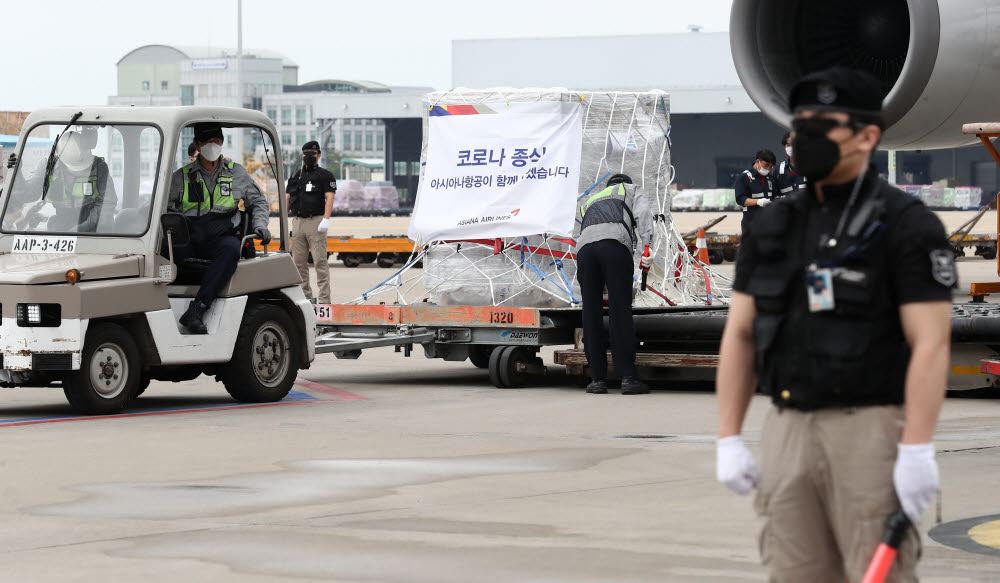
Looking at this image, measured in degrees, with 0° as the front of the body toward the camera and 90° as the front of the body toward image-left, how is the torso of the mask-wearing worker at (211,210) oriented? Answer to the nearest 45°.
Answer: approximately 0°

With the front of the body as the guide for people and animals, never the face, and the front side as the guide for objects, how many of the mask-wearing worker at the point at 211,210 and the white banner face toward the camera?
2

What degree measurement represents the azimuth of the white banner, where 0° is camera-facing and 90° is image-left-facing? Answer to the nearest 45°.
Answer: approximately 0°

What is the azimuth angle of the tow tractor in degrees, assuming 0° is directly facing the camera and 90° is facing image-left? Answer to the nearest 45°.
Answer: approximately 45°

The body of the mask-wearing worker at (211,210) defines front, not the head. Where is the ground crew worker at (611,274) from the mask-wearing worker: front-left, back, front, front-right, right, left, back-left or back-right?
left

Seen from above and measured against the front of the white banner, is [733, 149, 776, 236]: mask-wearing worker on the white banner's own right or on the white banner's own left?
on the white banner's own left

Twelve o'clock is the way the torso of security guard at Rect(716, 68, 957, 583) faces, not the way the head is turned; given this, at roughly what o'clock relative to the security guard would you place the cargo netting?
The cargo netting is roughly at 4 o'clock from the security guard.

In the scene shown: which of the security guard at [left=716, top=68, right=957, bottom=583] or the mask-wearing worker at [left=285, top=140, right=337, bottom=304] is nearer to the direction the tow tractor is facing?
the security guard
